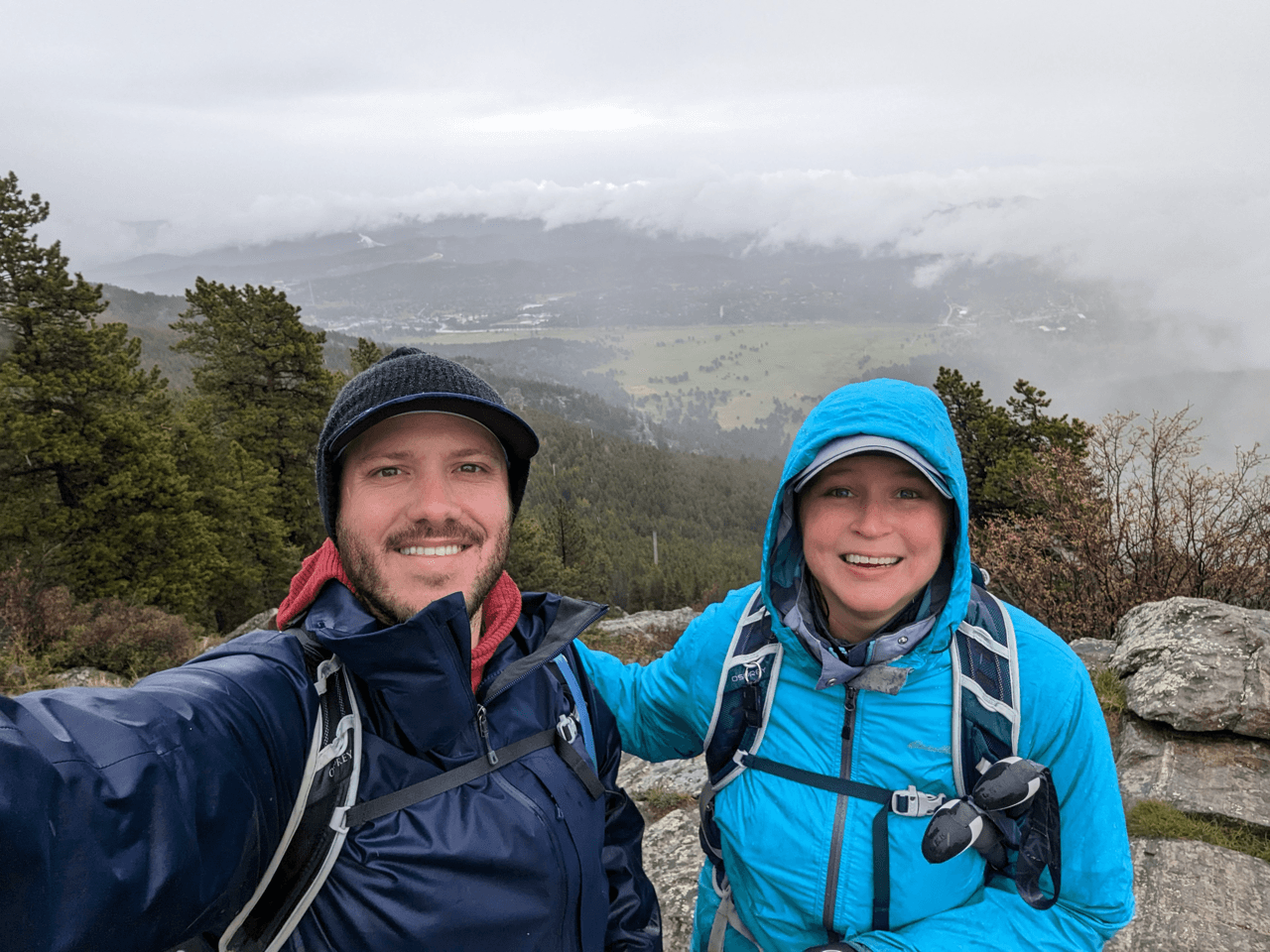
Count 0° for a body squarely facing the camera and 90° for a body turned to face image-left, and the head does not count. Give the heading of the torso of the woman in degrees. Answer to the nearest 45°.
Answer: approximately 0°

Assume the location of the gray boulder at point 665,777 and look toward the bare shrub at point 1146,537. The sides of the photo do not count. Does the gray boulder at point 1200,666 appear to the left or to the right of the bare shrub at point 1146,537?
right

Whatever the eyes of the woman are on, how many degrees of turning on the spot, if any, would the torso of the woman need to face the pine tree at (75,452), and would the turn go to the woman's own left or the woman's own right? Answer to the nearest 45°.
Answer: approximately 135° to the woman's own right

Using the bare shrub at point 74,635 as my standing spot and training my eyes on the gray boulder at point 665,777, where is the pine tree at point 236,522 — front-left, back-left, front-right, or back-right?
back-left

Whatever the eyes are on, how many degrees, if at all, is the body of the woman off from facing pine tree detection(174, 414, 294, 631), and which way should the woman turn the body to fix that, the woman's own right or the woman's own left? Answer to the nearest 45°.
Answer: approximately 135° to the woman's own right

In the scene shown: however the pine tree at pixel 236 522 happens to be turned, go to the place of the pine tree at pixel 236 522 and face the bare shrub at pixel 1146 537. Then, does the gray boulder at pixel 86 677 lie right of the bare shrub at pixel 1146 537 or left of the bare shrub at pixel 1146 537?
right
